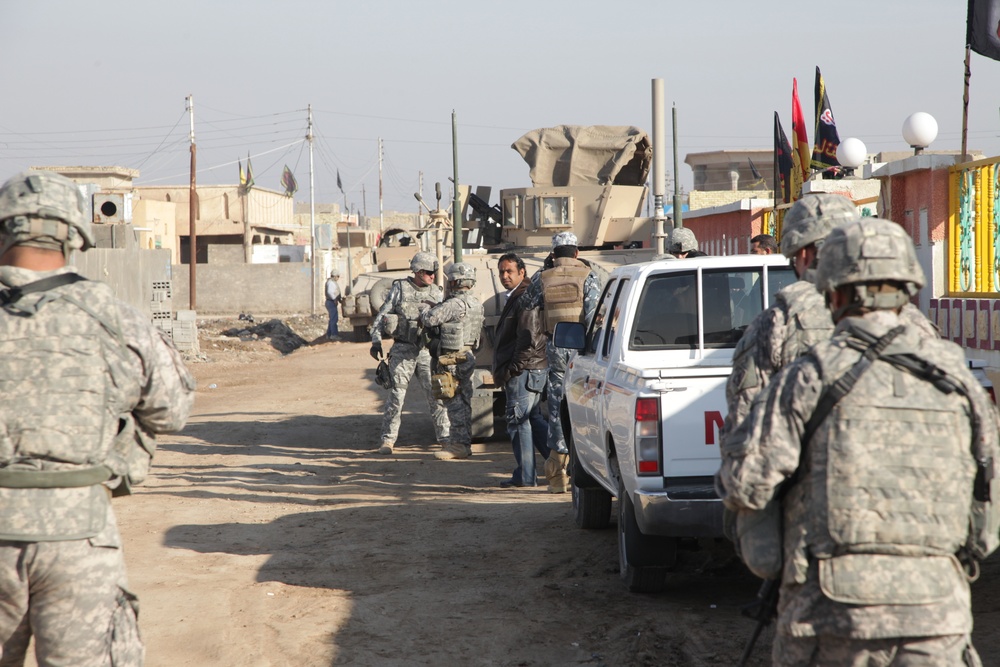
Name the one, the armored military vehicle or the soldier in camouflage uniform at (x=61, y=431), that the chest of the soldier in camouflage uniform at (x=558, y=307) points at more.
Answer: the armored military vehicle

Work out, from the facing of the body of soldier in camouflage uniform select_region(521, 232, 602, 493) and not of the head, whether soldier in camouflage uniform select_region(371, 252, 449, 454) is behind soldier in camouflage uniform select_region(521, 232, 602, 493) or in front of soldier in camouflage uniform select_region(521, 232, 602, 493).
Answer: in front

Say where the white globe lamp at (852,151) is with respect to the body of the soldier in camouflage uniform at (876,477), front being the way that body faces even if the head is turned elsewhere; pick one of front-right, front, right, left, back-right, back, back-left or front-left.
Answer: front

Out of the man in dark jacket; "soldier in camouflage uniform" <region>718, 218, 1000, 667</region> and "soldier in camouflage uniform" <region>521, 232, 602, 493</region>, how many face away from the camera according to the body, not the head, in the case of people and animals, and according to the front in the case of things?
2

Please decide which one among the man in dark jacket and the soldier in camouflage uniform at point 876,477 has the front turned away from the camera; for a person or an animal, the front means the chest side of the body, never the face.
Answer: the soldier in camouflage uniform

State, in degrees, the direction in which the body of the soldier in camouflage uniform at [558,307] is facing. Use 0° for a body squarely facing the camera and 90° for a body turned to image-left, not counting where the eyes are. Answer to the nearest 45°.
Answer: approximately 180°

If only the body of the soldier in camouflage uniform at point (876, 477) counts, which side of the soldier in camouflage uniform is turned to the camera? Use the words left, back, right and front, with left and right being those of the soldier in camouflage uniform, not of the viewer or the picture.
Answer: back

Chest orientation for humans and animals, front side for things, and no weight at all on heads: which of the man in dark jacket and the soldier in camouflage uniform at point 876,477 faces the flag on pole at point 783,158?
the soldier in camouflage uniform

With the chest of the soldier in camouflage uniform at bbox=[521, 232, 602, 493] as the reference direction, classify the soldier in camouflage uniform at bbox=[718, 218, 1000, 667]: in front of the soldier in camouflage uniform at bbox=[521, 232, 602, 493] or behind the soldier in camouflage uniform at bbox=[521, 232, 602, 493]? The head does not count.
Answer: behind

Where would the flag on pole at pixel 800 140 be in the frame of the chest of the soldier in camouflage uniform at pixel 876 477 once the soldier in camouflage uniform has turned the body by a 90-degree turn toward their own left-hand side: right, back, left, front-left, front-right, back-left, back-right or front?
right

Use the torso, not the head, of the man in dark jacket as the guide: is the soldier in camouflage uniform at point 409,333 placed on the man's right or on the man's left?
on the man's right

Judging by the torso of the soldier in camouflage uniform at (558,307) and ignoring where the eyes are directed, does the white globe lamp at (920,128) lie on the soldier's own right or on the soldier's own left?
on the soldier's own right

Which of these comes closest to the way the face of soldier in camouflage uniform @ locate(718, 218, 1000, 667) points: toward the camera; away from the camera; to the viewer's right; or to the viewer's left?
away from the camera
